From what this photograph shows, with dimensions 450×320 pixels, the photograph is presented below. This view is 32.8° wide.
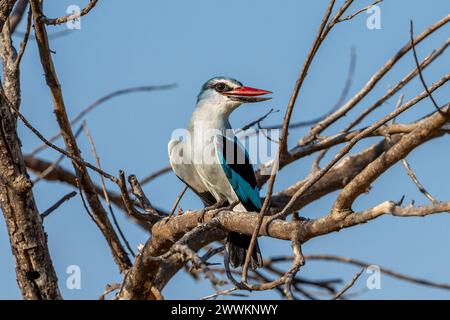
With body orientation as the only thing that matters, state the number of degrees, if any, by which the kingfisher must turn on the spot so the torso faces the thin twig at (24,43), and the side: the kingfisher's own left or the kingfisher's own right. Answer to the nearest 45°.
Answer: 0° — it already faces it

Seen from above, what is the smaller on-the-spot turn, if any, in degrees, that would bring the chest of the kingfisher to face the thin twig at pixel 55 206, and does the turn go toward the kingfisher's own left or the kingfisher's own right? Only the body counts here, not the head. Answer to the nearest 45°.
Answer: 0° — it already faces it
